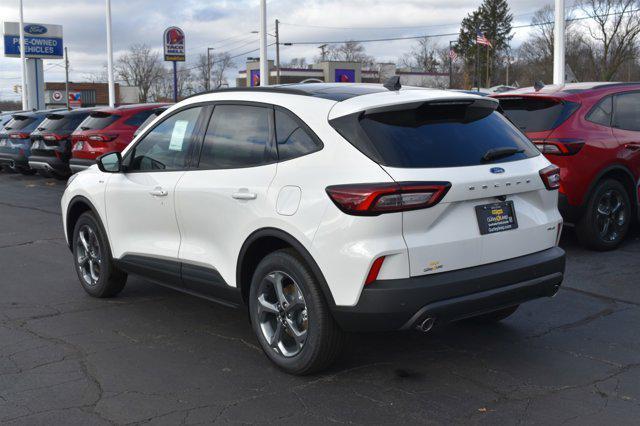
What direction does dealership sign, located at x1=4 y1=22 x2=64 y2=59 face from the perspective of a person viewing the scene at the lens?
facing the viewer

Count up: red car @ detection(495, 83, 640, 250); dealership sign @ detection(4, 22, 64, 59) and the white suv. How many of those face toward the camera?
1

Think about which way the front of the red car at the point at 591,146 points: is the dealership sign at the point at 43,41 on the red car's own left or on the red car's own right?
on the red car's own left

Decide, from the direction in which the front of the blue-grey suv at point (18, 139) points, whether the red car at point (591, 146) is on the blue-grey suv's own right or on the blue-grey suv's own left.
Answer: on the blue-grey suv's own right

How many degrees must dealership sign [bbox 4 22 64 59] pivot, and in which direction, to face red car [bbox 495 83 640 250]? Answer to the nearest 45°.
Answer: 0° — it already faces it

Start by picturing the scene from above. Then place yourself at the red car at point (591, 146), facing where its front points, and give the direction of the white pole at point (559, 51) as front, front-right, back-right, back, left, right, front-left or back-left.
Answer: front-left

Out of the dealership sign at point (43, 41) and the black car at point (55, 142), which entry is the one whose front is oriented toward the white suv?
the dealership sign

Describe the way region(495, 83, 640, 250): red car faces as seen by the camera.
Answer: facing away from the viewer and to the right of the viewer

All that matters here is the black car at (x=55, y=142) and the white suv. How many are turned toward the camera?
0

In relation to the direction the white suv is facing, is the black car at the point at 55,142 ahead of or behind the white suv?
ahead

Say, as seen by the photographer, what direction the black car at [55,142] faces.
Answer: facing away from the viewer and to the right of the viewer

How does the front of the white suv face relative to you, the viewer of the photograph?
facing away from the viewer and to the left of the viewer

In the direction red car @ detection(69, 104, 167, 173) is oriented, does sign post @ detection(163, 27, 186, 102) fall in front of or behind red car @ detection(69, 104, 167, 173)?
in front

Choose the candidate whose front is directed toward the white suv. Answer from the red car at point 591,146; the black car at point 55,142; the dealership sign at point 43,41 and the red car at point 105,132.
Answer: the dealership sign
